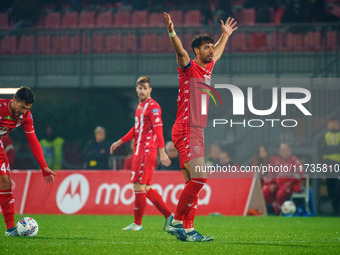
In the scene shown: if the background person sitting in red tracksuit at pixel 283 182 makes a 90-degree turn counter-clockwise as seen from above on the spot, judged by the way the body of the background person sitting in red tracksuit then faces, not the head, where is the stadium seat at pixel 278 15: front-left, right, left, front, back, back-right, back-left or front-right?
back-left

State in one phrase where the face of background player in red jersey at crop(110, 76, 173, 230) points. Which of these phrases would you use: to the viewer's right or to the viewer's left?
to the viewer's left

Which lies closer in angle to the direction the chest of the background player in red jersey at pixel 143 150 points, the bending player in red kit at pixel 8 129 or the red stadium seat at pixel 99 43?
the bending player in red kit

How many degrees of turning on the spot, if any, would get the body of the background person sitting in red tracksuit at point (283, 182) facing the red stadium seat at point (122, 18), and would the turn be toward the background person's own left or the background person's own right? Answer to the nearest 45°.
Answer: approximately 90° to the background person's own right

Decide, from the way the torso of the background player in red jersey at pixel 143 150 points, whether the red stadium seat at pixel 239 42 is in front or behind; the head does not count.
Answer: behind

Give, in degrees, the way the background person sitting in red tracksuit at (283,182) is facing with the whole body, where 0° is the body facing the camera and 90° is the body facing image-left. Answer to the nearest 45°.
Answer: approximately 45°

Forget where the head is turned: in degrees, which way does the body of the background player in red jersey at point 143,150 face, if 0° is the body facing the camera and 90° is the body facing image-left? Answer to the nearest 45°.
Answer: approximately 45°

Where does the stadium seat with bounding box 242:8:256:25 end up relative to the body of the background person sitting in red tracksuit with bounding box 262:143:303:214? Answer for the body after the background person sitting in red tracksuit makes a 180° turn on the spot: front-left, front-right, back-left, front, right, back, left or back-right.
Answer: front-left
